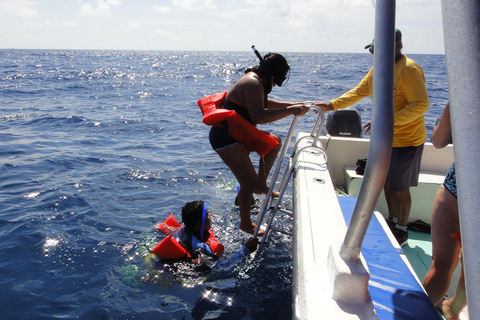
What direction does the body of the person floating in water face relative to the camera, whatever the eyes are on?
to the viewer's right

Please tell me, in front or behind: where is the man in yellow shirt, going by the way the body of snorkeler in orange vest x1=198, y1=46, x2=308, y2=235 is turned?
in front

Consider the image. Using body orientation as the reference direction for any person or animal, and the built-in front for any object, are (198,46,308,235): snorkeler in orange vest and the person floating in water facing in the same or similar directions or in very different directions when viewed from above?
same or similar directions

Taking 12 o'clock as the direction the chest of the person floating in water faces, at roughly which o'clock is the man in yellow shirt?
The man in yellow shirt is roughly at 12 o'clock from the person floating in water.

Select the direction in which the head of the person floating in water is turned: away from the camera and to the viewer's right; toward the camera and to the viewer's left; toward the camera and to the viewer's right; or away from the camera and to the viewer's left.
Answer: away from the camera and to the viewer's right

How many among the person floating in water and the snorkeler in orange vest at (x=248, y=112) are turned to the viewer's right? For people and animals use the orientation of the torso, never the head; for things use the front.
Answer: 2

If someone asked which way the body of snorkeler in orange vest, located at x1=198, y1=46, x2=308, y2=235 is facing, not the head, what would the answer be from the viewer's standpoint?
to the viewer's right
